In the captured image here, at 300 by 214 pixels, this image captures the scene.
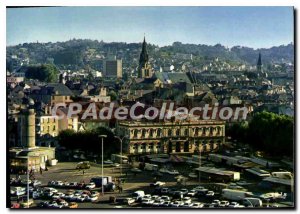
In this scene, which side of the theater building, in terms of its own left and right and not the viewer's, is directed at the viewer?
front

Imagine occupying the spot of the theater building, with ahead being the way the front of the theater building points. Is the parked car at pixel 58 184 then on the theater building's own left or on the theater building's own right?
on the theater building's own right

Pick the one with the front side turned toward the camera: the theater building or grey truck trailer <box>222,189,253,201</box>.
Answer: the theater building
